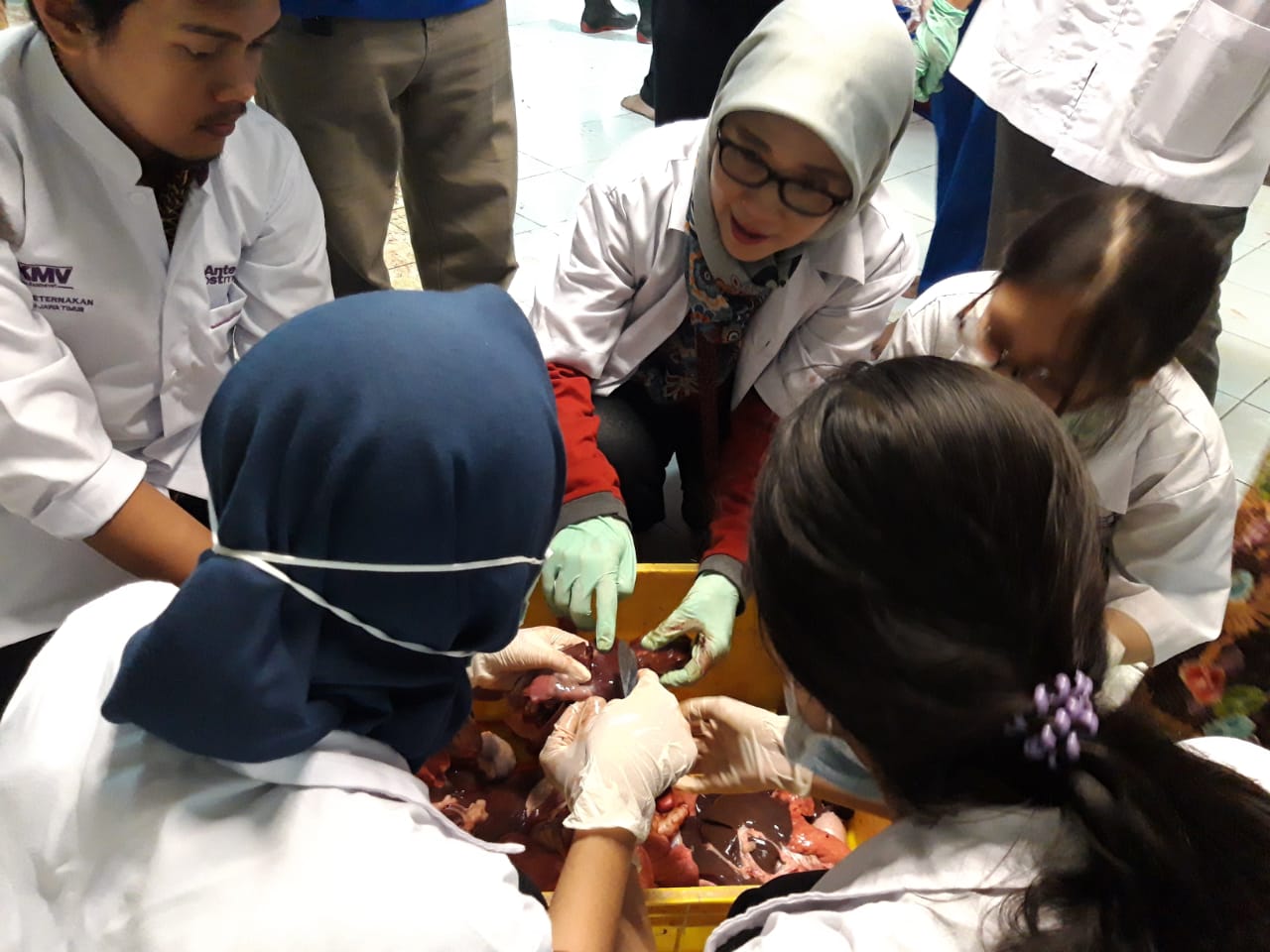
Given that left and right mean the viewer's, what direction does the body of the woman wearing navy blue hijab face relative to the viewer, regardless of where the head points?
facing away from the viewer and to the right of the viewer

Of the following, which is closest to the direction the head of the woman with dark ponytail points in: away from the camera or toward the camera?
away from the camera

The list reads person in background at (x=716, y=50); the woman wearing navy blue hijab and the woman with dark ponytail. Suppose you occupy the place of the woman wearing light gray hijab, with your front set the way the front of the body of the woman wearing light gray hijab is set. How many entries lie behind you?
1

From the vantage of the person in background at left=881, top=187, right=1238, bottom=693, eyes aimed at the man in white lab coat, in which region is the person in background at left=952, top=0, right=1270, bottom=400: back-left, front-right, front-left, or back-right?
back-right

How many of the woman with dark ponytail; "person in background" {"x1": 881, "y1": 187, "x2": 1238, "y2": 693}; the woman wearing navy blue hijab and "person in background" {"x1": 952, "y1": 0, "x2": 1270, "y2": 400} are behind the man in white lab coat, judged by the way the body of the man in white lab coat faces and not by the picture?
0

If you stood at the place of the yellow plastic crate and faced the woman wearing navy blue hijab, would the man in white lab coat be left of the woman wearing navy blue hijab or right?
right

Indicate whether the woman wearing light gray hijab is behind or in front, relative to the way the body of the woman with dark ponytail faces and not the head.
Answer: in front

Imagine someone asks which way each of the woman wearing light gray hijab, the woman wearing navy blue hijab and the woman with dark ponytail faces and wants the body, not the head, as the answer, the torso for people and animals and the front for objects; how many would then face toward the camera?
1

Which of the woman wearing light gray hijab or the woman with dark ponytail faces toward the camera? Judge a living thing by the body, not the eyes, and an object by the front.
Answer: the woman wearing light gray hijab

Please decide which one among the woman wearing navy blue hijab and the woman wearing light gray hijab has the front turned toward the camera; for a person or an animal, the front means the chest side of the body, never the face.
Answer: the woman wearing light gray hijab

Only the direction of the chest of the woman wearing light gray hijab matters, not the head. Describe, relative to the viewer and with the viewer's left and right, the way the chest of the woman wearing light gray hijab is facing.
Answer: facing the viewer

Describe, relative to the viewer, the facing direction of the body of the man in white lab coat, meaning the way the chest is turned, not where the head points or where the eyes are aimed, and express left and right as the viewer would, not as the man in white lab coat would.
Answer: facing the viewer and to the right of the viewer

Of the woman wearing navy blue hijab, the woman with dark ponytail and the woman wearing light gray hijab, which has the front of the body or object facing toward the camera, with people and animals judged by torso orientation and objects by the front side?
the woman wearing light gray hijab

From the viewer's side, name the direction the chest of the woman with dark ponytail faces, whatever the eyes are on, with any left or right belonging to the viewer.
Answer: facing away from the viewer and to the left of the viewer

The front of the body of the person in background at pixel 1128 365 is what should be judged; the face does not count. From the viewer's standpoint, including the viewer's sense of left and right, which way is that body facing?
facing the viewer and to the left of the viewer

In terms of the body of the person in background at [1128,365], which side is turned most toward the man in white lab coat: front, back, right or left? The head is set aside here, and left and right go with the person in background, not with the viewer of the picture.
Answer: front
